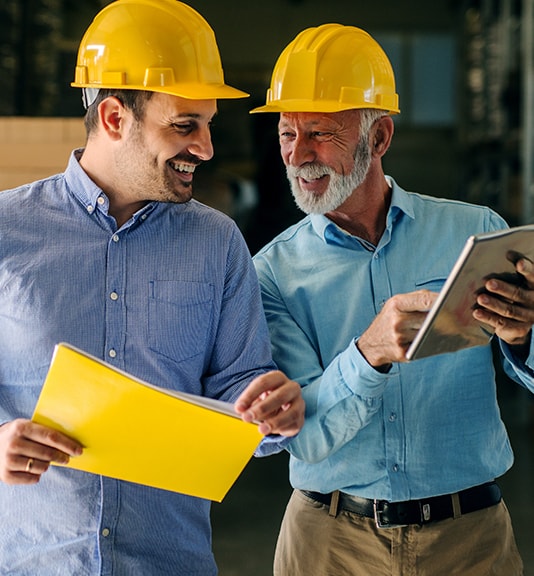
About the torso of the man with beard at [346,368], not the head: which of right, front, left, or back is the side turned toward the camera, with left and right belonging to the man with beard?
front

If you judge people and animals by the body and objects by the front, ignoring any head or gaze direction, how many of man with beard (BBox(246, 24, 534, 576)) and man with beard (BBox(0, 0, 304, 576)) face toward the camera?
2

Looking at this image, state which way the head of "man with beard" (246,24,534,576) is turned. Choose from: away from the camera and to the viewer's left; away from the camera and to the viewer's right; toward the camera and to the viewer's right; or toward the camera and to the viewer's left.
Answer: toward the camera and to the viewer's left

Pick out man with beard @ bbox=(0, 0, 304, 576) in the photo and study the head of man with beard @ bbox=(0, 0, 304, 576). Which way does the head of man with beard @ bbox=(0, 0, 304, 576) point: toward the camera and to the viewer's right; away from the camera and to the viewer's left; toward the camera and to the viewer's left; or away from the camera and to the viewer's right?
toward the camera and to the viewer's right
